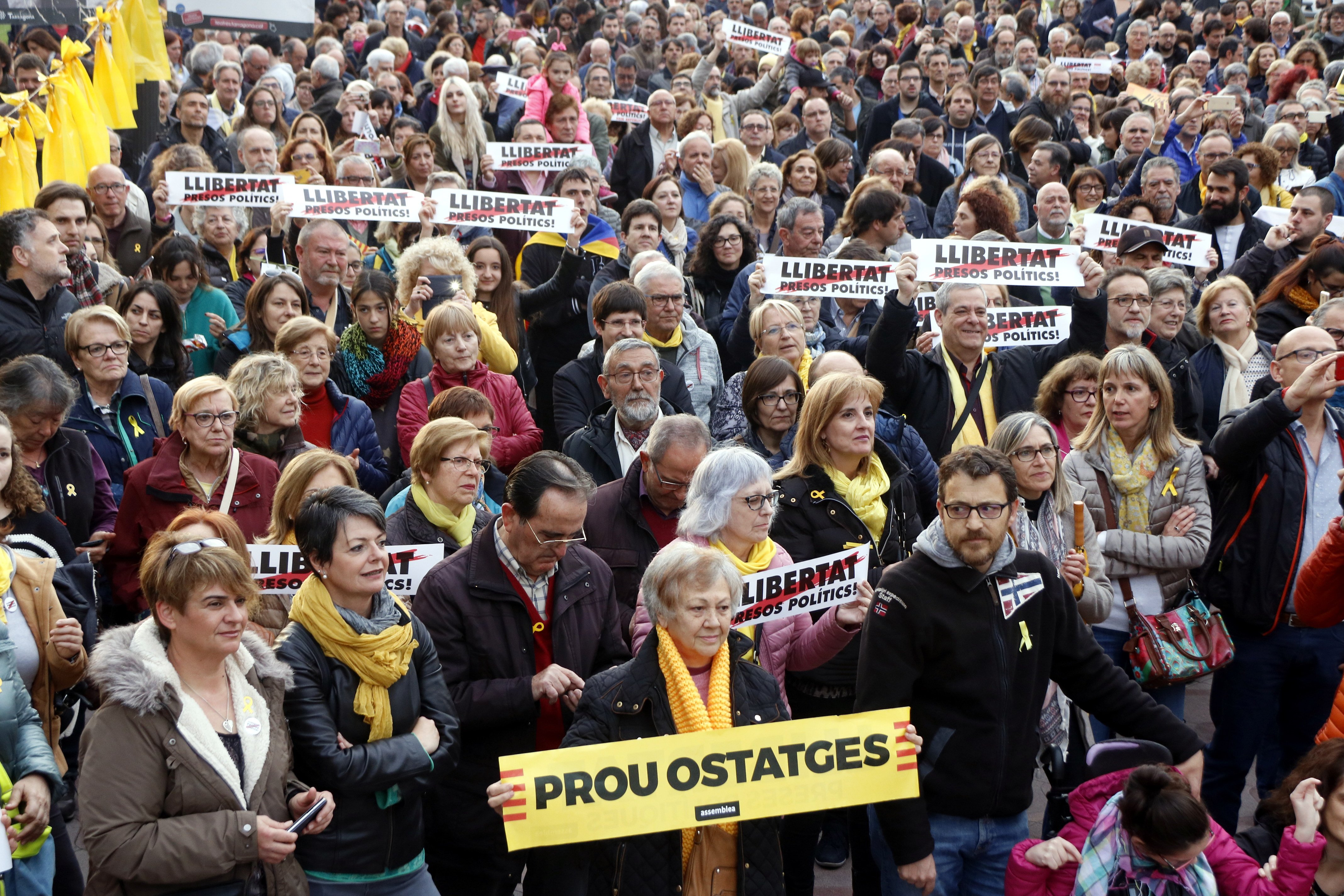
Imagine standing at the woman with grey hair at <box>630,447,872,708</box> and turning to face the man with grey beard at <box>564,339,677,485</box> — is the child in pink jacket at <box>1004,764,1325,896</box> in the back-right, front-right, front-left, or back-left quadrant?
back-right

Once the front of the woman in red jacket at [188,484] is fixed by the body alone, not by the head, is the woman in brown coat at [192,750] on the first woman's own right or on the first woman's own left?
on the first woman's own right

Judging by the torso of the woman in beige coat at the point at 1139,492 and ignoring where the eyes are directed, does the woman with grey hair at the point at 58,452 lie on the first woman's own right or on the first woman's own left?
on the first woman's own right

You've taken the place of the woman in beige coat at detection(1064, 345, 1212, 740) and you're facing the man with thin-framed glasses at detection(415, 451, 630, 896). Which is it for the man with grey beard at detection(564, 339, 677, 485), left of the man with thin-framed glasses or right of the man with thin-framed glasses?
right

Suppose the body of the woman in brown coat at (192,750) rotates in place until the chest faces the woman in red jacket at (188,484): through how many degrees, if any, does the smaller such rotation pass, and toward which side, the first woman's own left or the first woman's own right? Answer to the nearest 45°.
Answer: approximately 135° to the first woman's own left

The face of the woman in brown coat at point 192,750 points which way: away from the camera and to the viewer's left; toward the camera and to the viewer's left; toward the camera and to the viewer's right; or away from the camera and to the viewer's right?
toward the camera and to the viewer's right

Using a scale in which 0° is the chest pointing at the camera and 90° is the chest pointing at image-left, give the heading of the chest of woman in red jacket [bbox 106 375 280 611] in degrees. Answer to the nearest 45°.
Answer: approximately 315°
